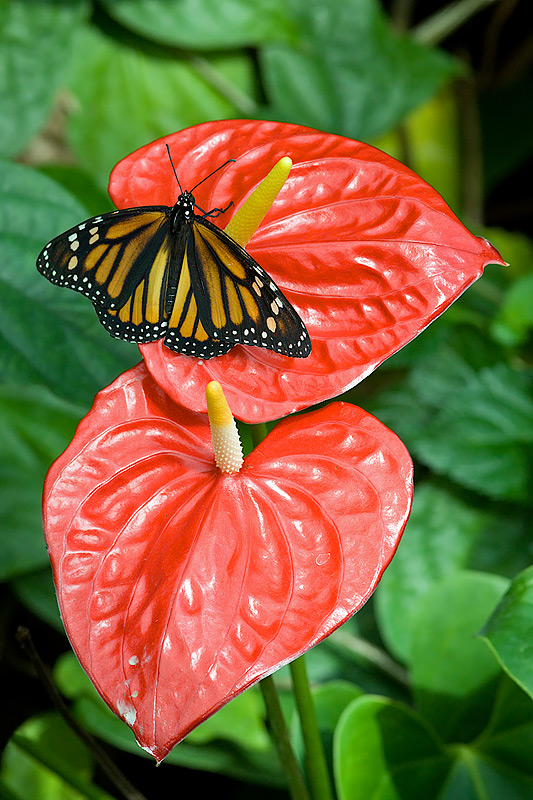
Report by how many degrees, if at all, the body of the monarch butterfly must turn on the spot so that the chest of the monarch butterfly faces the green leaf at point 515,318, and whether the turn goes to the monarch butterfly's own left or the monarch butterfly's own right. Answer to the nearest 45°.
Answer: approximately 45° to the monarch butterfly's own right

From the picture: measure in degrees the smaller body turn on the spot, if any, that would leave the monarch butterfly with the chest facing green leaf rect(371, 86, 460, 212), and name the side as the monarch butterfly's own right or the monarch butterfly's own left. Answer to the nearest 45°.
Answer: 0° — it already faces it

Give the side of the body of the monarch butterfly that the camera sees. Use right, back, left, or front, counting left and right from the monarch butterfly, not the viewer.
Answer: back
